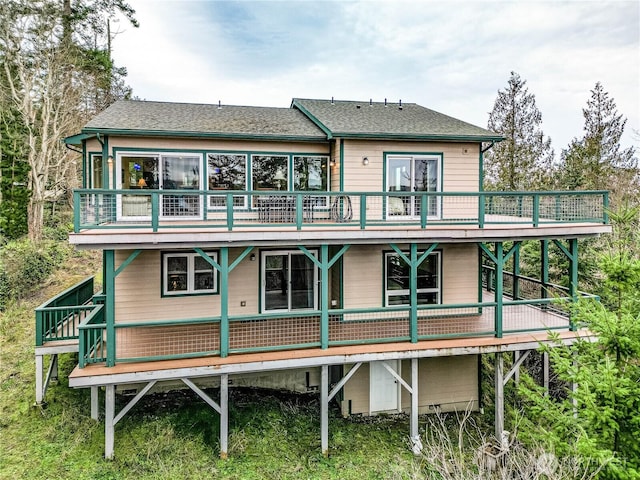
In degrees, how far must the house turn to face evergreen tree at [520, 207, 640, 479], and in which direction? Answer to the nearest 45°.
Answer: approximately 45° to its left

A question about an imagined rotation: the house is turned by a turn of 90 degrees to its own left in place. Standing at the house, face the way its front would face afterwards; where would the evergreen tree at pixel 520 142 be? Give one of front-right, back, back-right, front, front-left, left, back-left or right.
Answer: front-left

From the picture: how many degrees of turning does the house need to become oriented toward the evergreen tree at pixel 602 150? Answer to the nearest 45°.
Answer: approximately 135° to its left

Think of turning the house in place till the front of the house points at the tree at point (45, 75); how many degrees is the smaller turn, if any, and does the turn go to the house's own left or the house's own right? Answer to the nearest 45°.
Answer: approximately 135° to the house's own right

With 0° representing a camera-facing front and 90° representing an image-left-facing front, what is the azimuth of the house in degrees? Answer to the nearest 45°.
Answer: approximately 0°
